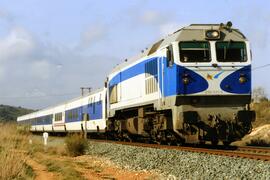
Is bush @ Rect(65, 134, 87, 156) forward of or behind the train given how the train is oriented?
forward

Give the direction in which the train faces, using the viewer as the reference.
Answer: facing the viewer and to the right of the viewer
